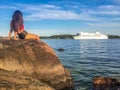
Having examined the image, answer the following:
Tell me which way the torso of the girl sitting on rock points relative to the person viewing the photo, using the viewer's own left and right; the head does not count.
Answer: facing away from the viewer and to the right of the viewer

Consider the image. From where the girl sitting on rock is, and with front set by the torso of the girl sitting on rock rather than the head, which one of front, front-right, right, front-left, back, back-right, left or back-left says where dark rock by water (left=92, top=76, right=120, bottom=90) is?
front-right
